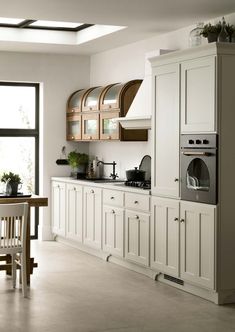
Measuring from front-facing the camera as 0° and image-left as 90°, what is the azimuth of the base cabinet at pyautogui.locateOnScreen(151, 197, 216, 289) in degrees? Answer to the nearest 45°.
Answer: approximately 45°

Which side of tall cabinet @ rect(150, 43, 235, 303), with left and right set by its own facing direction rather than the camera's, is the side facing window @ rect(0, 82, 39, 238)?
right

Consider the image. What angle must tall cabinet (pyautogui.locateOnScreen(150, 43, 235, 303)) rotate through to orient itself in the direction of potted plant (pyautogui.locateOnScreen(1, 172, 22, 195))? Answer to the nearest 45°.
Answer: approximately 45° to its right

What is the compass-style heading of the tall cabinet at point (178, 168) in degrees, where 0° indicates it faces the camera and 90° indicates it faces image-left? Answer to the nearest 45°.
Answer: approximately 45°

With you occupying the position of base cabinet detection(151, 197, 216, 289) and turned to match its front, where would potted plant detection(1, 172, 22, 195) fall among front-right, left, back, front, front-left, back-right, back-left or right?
front-right

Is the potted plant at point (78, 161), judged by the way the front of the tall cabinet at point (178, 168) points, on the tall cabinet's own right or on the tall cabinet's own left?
on the tall cabinet's own right

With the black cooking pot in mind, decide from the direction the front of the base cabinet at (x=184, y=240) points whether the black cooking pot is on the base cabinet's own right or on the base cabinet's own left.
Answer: on the base cabinet's own right
